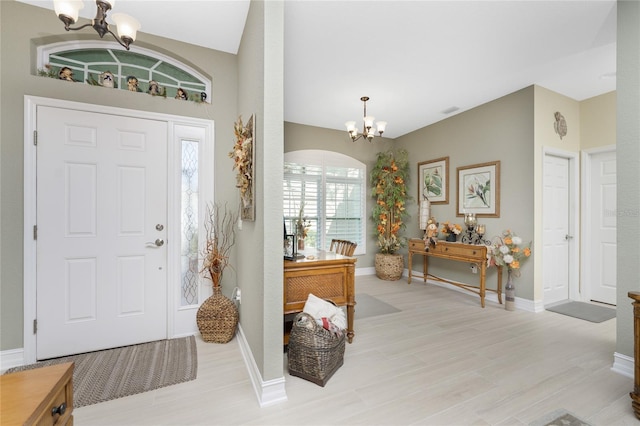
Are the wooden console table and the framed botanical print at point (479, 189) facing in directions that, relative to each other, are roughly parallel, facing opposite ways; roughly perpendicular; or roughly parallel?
roughly parallel

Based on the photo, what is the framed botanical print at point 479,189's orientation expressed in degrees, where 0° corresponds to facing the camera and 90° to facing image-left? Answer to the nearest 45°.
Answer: approximately 45°

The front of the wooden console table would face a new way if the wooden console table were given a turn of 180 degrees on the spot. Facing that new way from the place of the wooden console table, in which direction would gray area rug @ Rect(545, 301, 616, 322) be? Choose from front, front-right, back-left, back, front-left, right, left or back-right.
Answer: front-right

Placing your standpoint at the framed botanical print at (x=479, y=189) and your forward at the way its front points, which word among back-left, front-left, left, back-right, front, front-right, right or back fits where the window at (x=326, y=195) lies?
front-right

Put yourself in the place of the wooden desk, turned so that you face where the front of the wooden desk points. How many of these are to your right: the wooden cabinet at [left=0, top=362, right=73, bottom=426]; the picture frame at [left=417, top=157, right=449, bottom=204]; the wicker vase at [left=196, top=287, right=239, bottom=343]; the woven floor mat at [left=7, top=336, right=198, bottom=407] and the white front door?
1

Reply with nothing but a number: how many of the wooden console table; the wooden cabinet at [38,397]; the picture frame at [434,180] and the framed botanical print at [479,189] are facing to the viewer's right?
1

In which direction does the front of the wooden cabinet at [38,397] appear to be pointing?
to the viewer's right

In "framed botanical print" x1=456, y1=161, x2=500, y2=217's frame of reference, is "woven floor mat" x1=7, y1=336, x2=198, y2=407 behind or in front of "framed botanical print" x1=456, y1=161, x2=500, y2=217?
in front

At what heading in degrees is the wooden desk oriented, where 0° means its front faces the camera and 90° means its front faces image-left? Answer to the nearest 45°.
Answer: approximately 135°

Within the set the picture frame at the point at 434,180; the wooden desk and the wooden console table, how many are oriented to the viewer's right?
0

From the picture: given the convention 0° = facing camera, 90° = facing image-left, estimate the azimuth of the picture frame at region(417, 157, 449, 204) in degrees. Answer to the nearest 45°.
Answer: approximately 45°

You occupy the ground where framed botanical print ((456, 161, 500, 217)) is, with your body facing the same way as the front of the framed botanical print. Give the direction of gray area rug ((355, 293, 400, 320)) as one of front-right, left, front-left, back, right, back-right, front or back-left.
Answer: front

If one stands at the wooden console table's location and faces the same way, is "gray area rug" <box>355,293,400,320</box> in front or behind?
in front

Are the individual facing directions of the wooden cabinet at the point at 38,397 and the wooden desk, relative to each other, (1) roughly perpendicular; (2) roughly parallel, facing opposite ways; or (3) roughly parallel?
roughly perpendicular

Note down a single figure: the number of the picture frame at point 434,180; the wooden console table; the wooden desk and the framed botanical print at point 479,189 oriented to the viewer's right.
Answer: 0

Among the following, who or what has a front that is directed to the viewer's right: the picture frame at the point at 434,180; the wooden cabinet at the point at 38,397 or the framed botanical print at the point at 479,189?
the wooden cabinet

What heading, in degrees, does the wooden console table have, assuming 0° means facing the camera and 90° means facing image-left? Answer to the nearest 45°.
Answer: approximately 45°

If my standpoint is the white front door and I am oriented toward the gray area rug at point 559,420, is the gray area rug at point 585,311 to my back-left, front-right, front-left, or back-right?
front-left
